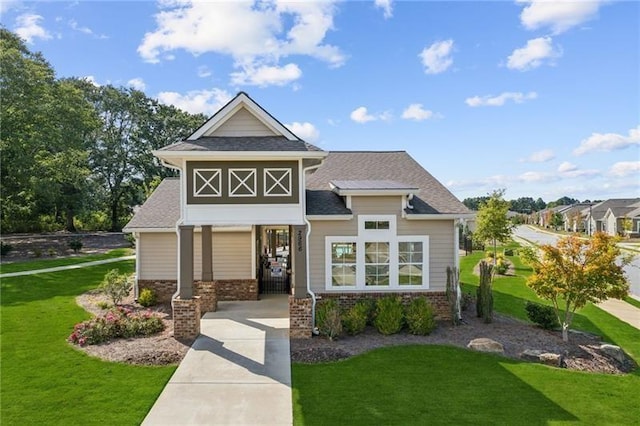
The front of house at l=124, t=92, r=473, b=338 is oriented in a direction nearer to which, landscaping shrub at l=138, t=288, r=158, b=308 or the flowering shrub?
the flowering shrub

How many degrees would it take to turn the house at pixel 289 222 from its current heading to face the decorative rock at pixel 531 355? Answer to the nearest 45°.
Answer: approximately 45° to its left

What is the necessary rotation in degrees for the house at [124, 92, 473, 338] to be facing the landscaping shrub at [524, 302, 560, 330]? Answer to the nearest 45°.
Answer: approximately 90° to its left

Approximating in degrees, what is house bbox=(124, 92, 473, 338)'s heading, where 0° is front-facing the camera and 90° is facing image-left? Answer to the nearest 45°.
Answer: approximately 0°

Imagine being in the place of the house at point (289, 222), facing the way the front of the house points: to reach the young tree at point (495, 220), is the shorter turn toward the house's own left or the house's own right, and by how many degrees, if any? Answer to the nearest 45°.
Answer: approximately 135° to the house's own left

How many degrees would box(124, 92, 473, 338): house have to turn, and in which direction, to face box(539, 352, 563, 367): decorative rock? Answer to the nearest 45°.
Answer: approximately 45° to its left

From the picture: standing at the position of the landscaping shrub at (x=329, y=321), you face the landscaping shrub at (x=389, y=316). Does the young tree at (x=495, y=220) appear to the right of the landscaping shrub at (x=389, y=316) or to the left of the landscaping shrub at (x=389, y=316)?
left
